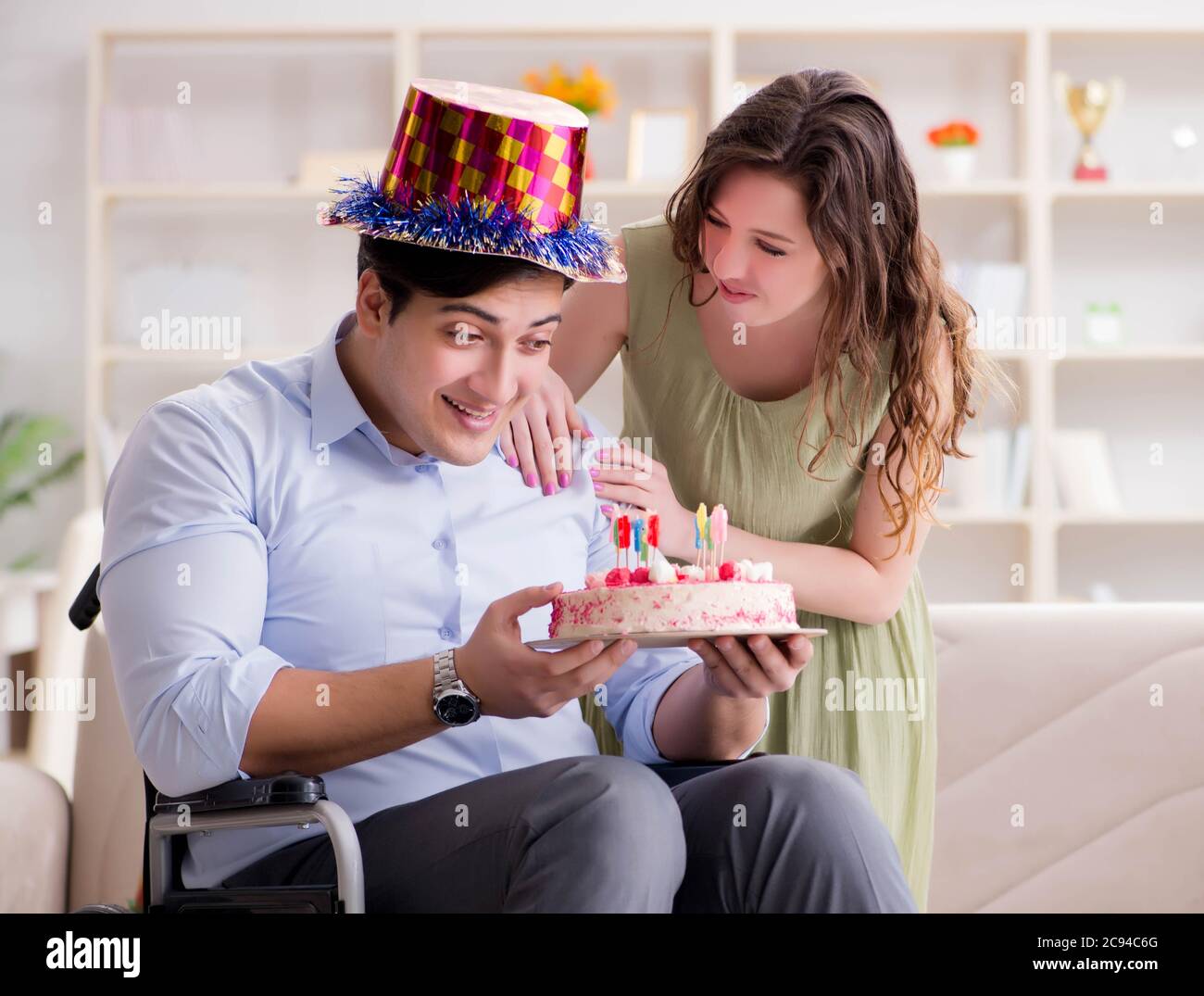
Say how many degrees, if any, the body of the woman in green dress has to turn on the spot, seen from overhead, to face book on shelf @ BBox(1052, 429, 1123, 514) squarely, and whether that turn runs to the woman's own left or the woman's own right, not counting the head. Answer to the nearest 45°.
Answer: approximately 135° to the woman's own right

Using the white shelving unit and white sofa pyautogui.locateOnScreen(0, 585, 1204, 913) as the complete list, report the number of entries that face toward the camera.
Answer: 2

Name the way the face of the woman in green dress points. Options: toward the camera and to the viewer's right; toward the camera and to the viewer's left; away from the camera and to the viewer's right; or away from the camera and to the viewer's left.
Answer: toward the camera and to the viewer's left

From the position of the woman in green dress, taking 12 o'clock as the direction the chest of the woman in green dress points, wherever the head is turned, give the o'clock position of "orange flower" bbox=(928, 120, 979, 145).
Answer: The orange flower is roughly at 5 o'clock from the woman in green dress.

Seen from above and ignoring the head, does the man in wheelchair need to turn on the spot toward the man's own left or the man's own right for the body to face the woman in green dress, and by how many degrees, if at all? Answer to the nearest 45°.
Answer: approximately 90° to the man's own left

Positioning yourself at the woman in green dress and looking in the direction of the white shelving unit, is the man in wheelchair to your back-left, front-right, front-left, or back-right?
back-left

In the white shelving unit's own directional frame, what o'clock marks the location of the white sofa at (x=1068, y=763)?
The white sofa is roughly at 12 o'clock from the white shelving unit.

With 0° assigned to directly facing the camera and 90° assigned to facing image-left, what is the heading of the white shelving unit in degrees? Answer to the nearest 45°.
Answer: approximately 0°

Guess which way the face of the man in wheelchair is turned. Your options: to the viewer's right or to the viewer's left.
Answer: to the viewer's right
